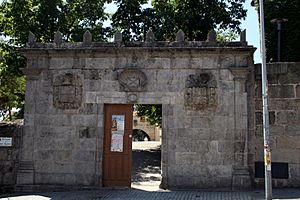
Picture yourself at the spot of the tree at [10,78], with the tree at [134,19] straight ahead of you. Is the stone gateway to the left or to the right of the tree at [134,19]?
right

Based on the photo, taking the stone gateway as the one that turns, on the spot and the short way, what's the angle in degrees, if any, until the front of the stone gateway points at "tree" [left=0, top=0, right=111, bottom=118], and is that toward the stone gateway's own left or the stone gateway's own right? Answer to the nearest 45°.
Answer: approximately 135° to the stone gateway's own right

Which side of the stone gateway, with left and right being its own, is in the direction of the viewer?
front

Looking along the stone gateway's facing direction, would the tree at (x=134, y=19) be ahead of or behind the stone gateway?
behind

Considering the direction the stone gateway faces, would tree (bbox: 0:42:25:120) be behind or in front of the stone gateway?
behind

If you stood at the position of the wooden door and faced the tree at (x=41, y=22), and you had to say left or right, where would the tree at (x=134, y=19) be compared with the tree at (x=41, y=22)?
right
